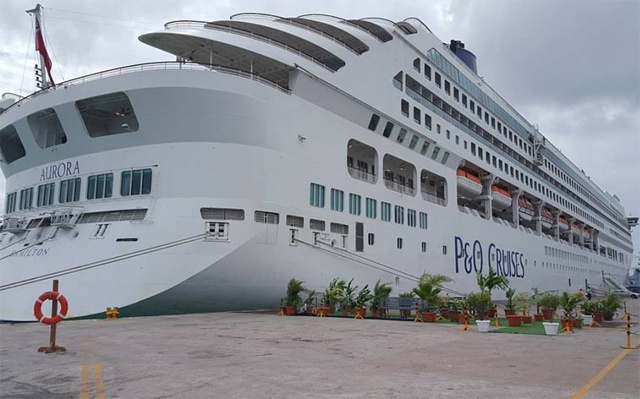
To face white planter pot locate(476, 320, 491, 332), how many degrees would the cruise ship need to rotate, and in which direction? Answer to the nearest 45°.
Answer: approximately 90° to its right

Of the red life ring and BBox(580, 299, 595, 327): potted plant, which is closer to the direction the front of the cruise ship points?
the potted plant

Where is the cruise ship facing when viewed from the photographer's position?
facing away from the viewer and to the right of the viewer

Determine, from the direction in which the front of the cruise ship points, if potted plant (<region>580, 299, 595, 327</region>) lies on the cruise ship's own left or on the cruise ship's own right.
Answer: on the cruise ship's own right

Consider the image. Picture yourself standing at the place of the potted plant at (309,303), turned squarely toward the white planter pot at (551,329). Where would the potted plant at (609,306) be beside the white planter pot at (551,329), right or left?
left
